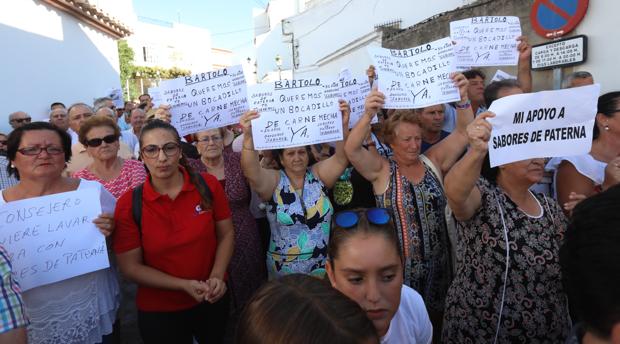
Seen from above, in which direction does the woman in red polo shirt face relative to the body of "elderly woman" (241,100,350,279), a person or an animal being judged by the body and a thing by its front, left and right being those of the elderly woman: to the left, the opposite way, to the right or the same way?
the same way

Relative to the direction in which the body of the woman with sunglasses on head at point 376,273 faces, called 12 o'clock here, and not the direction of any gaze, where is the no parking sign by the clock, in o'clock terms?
The no parking sign is roughly at 7 o'clock from the woman with sunglasses on head.

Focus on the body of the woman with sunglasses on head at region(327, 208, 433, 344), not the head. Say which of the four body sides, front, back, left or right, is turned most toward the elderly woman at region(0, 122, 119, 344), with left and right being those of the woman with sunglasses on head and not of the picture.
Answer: right

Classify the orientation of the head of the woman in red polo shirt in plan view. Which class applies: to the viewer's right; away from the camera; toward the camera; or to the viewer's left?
toward the camera

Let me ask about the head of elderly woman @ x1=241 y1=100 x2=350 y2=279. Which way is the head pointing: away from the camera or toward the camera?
toward the camera

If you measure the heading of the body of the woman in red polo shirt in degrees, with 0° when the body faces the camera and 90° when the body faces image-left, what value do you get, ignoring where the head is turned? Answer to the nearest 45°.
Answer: approximately 0°

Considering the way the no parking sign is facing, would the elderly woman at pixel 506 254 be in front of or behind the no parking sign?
in front

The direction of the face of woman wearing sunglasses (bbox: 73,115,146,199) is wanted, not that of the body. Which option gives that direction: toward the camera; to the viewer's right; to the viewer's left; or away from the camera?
toward the camera

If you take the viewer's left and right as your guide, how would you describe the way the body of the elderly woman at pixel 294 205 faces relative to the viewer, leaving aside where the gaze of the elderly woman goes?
facing the viewer

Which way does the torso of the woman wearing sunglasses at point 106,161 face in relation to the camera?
toward the camera

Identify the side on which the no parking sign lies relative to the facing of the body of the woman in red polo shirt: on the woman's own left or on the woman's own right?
on the woman's own left

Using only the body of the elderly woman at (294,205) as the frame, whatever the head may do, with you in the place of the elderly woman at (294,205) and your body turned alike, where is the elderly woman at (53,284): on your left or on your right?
on your right

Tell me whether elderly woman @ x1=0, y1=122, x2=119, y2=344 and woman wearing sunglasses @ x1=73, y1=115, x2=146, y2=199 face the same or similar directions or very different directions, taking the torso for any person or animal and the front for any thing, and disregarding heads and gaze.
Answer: same or similar directions

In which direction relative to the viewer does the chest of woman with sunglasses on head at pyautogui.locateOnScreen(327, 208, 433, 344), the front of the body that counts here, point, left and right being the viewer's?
facing the viewer

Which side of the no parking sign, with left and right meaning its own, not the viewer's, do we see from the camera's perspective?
front
